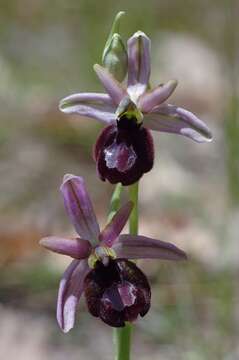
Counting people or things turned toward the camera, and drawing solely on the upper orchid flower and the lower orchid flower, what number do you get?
2

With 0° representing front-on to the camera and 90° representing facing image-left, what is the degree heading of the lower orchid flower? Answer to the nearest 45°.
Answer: approximately 0°

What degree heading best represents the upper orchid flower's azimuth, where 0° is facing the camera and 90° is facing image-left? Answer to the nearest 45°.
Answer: approximately 0°
